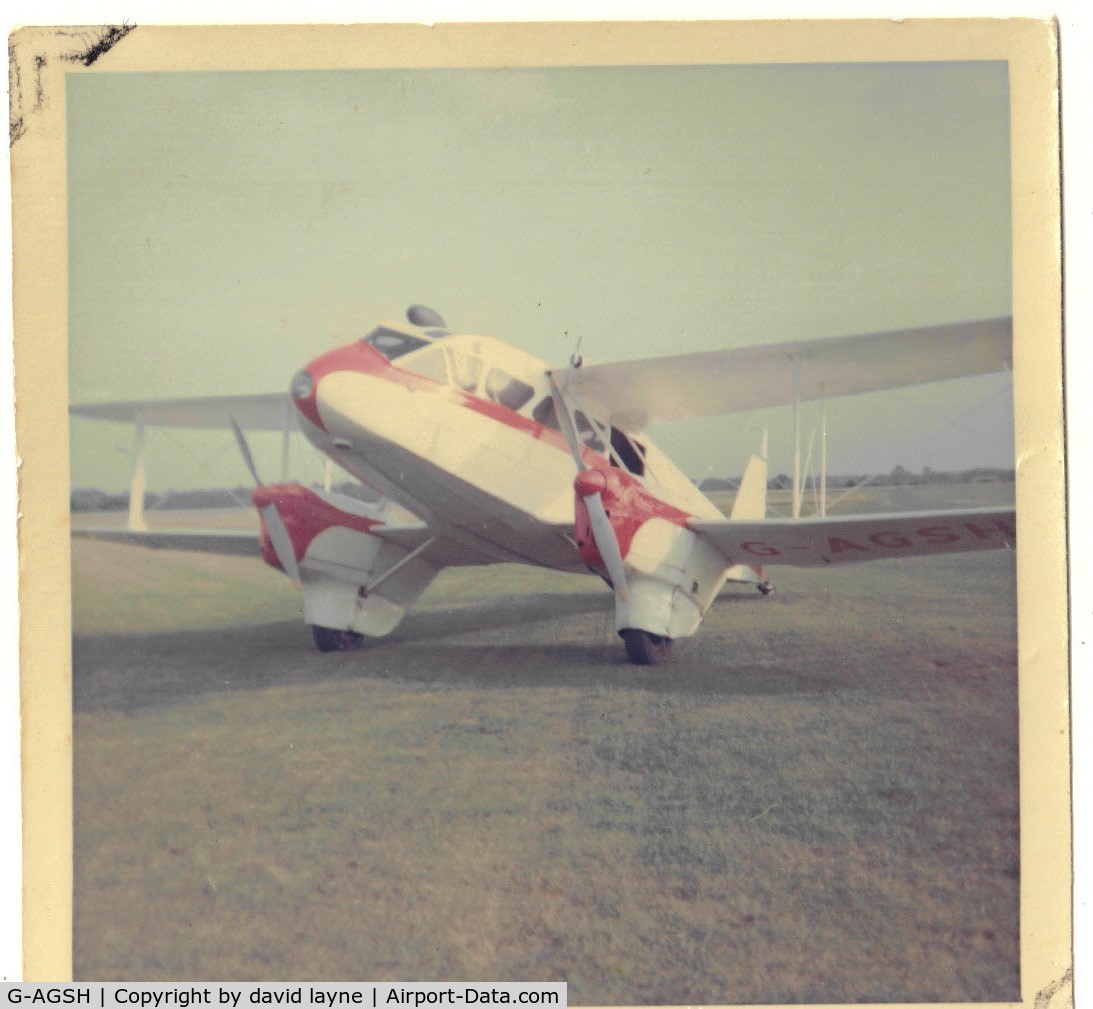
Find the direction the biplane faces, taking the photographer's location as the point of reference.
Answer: facing the viewer and to the left of the viewer
